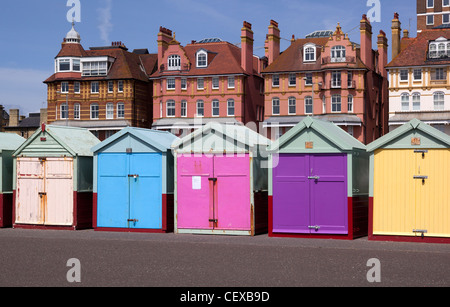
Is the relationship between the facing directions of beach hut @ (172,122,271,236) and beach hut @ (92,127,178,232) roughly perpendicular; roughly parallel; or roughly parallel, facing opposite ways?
roughly parallel

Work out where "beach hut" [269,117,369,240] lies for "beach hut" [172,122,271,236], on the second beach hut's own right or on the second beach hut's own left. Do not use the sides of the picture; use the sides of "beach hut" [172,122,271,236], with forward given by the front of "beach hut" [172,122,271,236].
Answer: on the second beach hut's own left

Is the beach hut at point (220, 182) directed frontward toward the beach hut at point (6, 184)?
no

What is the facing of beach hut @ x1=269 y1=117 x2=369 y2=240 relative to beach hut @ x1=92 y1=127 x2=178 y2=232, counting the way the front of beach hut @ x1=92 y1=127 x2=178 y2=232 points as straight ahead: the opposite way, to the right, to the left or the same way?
the same way

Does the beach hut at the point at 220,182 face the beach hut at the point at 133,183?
no

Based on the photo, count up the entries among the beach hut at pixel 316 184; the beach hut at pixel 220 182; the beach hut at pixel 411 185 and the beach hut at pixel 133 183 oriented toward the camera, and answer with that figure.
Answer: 4

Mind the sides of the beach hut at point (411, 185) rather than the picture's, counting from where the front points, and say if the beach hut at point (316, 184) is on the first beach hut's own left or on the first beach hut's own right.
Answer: on the first beach hut's own right

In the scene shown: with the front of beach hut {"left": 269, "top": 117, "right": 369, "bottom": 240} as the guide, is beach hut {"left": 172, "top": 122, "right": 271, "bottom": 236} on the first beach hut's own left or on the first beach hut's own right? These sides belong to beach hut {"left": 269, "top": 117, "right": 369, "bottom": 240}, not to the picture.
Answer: on the first beach hut's own right

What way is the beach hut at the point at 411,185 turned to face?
toward the camera

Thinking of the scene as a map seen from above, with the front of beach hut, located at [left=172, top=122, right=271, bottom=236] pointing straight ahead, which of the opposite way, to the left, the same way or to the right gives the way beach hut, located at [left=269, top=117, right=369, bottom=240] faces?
the same way

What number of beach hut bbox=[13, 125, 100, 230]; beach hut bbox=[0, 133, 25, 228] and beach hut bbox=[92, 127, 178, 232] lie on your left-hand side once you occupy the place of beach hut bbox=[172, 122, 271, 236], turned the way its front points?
0

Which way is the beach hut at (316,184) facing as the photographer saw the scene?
facing the viewer

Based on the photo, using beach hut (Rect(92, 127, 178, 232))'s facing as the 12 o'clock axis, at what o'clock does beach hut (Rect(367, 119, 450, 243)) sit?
beach hut (Rect(367, 119, 450, 243)) is roughly at 10 o'clock from beach hut (Rect(92, 127, 178, 232)).

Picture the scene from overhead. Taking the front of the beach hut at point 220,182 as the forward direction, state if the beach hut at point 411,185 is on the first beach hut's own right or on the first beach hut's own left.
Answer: on the first beach hut's own left

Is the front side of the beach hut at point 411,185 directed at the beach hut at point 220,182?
no

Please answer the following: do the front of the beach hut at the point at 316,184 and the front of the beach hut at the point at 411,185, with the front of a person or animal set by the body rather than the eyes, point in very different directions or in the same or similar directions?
same or similar directions
